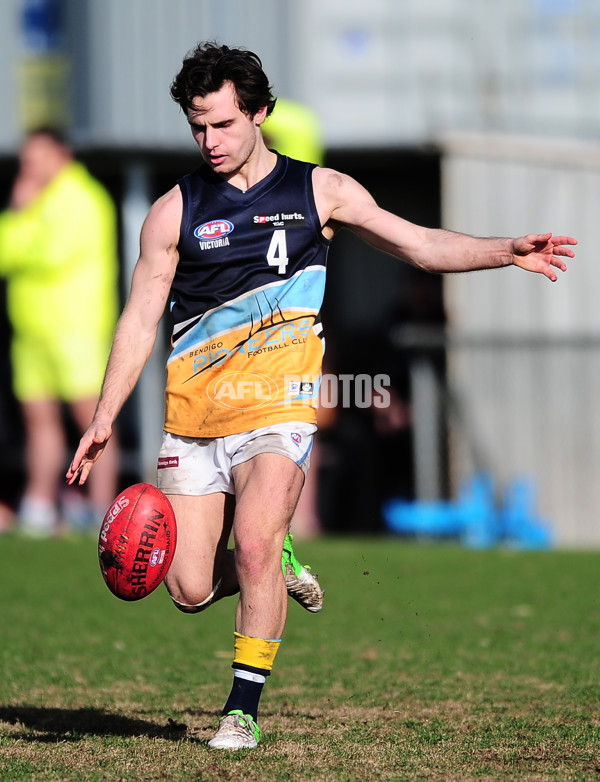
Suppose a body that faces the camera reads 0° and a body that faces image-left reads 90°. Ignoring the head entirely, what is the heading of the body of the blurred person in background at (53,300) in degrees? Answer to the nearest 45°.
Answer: approximately 45°

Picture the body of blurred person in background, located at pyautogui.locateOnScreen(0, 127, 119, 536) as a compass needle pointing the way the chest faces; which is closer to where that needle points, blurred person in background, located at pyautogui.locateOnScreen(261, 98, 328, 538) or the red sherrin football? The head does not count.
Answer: the red sherrin football

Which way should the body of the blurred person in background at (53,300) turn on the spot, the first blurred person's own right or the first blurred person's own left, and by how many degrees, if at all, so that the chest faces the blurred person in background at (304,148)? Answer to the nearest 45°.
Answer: approximately 135° to the first blurred person's own left
